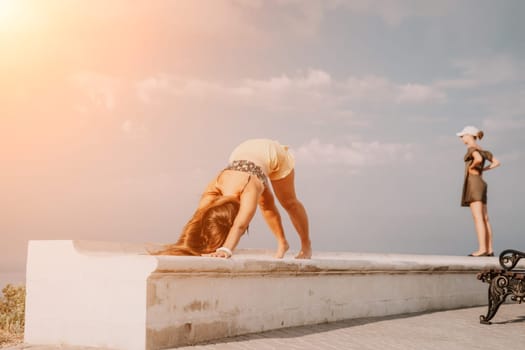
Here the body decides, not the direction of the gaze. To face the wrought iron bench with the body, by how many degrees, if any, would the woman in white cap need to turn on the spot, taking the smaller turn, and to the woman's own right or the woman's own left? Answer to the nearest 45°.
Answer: approximately 90° to the woman's own left

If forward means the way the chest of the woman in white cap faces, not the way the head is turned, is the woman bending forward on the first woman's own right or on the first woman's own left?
on the first woman's own left

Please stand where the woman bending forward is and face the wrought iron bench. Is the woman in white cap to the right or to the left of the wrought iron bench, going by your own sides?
left
